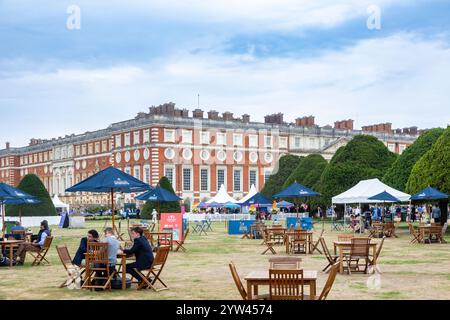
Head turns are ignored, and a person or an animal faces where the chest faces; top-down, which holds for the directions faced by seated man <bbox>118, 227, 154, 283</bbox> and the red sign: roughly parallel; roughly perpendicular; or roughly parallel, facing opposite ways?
roughly perpendicular

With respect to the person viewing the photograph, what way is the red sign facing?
facing the viewer

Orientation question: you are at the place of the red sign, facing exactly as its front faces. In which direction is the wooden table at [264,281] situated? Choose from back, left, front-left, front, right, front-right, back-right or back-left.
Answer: front

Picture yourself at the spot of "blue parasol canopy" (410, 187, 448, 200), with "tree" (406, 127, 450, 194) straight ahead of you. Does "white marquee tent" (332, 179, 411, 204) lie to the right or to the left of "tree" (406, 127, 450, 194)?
left

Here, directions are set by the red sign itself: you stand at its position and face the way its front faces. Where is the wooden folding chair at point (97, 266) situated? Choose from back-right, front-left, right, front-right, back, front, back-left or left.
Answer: front

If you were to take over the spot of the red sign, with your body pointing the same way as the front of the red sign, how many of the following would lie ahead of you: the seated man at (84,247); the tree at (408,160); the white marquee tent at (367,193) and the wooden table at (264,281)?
2

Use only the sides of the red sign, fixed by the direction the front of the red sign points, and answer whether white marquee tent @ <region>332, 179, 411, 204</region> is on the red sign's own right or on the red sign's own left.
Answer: on the red sign's own left

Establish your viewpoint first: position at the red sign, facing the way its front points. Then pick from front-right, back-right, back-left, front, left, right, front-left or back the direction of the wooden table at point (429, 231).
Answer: left

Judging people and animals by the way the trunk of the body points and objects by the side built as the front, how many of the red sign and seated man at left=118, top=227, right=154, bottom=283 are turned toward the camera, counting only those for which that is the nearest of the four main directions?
1

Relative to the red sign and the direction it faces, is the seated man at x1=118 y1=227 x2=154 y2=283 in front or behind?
in front

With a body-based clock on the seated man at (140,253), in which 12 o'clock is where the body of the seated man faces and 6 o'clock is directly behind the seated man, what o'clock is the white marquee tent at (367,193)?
The white marquee tent is roughly at 4 o'clock from the seated man.

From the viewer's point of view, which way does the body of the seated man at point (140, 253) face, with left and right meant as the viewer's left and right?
facing to the left of the viewer

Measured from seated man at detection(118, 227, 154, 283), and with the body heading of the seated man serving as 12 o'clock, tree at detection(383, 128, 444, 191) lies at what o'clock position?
The tree is roughly at 4 o'clock from the seated man.

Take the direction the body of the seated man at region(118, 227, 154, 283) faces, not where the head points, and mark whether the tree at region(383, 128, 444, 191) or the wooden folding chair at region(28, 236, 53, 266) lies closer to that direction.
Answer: the wooden folding chair

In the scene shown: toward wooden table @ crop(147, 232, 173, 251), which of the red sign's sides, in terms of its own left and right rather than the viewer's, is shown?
front
